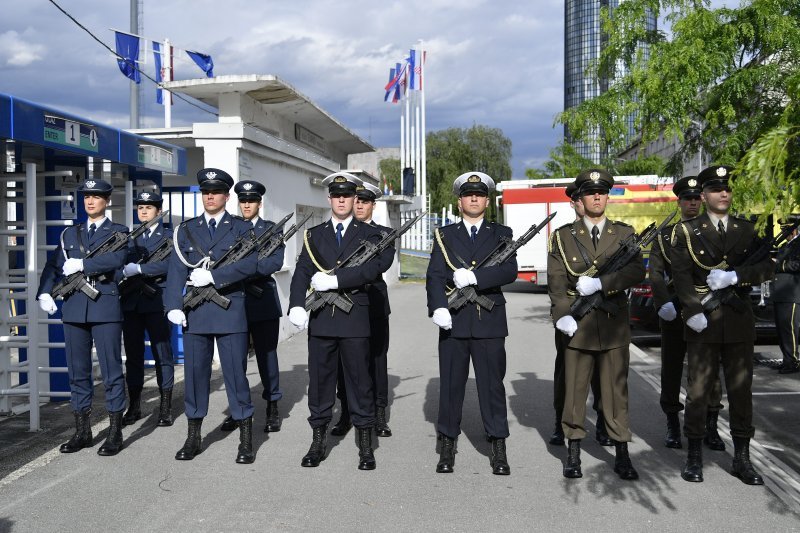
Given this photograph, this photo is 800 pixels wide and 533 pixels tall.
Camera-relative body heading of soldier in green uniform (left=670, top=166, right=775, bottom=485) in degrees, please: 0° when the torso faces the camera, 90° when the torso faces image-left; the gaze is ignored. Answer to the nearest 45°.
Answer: approximately 0°

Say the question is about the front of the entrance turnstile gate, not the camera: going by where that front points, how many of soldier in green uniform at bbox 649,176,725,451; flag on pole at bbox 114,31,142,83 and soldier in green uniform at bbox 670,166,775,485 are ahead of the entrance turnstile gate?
2

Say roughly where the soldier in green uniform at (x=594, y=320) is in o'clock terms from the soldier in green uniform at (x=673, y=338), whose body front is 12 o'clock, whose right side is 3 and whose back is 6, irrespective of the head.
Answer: the soldier in green uniform at (x=594, y=320) is roughly at 1 o'clock from the soldier in green uniform at (x=673, y=338).

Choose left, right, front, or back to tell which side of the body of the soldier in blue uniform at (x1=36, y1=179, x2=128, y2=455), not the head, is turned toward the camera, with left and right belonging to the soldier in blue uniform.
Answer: front

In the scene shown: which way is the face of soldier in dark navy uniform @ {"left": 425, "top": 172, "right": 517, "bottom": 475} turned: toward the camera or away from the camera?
toward the camera

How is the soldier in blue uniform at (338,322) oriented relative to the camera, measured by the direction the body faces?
toward the camera

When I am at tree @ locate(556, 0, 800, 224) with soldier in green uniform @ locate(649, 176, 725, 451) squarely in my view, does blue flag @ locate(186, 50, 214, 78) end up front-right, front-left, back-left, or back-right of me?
back-right

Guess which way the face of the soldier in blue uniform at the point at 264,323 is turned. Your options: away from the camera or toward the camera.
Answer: toward the camera

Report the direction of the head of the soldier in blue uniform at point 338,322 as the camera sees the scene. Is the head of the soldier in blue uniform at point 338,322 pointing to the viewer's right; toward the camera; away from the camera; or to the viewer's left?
toward the camera

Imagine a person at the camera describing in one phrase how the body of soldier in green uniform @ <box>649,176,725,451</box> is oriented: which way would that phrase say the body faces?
toward the camera

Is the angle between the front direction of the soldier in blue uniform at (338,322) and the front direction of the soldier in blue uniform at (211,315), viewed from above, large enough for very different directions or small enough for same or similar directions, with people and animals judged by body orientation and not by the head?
same or similar directions

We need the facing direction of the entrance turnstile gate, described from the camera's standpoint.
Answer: facing the viewer and to the right of the viewer

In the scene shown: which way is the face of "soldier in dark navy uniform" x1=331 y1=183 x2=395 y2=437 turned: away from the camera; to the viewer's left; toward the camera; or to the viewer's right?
toward the camera

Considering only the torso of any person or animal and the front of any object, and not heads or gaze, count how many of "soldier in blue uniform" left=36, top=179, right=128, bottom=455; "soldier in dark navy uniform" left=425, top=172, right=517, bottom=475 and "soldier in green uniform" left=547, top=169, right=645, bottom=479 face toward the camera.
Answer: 3

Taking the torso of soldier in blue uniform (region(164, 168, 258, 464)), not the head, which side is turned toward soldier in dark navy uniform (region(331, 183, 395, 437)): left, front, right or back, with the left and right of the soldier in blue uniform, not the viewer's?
left
